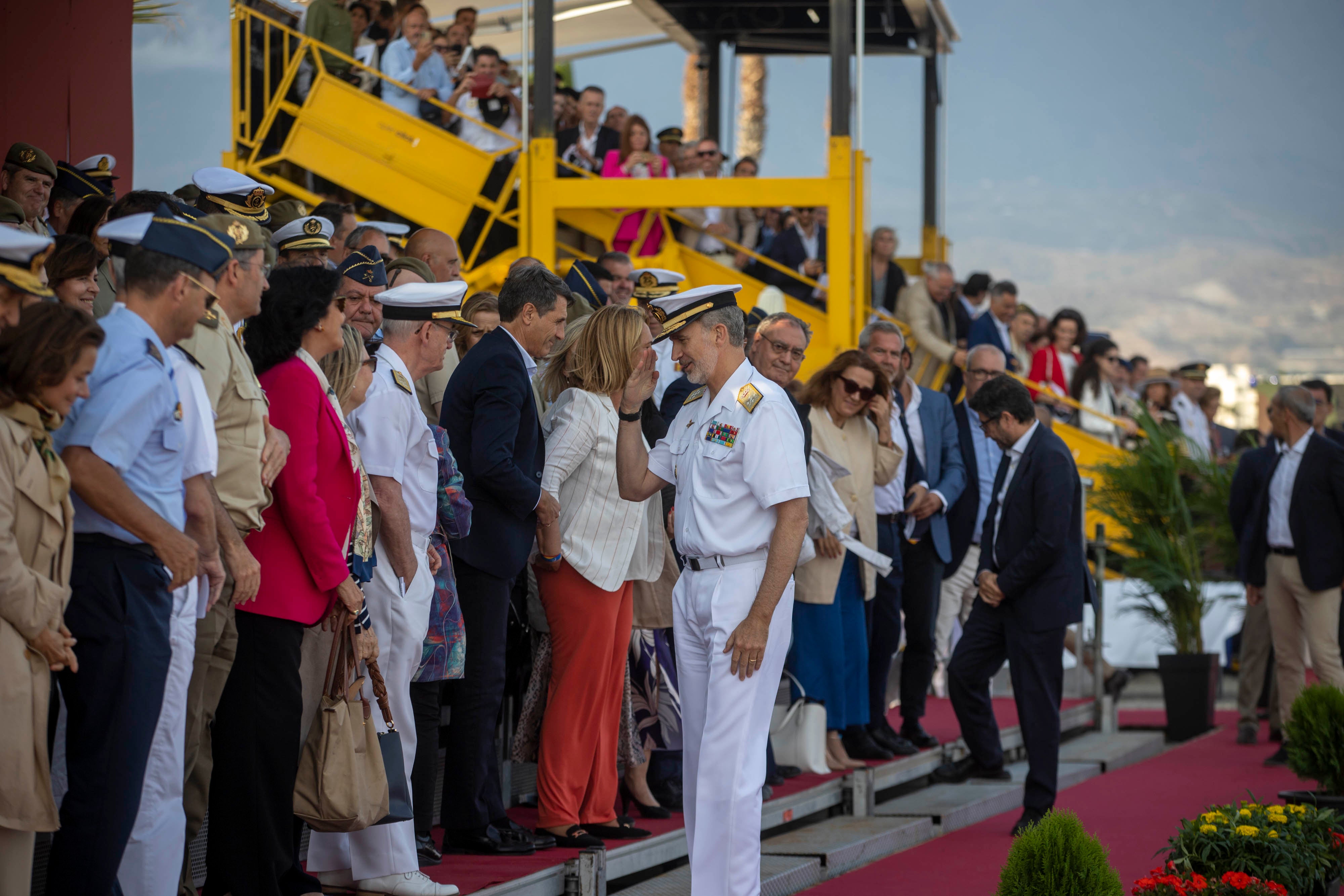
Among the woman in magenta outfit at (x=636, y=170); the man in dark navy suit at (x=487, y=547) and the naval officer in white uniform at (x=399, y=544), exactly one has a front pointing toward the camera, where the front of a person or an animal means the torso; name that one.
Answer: the woman in magenta outfit

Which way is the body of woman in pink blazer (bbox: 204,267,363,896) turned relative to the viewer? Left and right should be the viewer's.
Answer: facing to the right of the viewer

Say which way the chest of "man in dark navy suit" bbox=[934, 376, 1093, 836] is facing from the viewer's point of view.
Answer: to the viewer's left

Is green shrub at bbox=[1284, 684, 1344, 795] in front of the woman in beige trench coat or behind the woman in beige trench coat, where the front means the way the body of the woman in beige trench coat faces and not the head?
in front

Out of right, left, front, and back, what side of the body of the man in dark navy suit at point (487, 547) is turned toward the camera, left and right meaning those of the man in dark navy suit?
right

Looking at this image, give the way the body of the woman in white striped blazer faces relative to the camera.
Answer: to the viewer's right

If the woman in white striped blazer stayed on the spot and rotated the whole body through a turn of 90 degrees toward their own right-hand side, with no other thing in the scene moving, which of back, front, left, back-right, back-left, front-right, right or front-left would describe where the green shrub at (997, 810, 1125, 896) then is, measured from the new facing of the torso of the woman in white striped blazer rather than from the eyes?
front-left

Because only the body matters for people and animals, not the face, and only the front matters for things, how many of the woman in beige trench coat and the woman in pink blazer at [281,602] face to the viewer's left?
0

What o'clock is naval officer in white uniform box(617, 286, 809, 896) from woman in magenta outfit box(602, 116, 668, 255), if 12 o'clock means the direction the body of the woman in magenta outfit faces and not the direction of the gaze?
The naval officer in white uniform is roughly at 12 o'clock from the woman in magenta outfit.

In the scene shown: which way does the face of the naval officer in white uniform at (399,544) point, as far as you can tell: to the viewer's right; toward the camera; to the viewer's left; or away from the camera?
to the viewer's right

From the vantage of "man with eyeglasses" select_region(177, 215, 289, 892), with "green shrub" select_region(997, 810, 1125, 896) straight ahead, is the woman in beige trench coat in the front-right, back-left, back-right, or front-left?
back-right

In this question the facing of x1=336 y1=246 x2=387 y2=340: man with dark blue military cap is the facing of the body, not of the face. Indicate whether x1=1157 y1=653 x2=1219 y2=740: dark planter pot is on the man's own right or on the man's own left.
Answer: on the man's own left
